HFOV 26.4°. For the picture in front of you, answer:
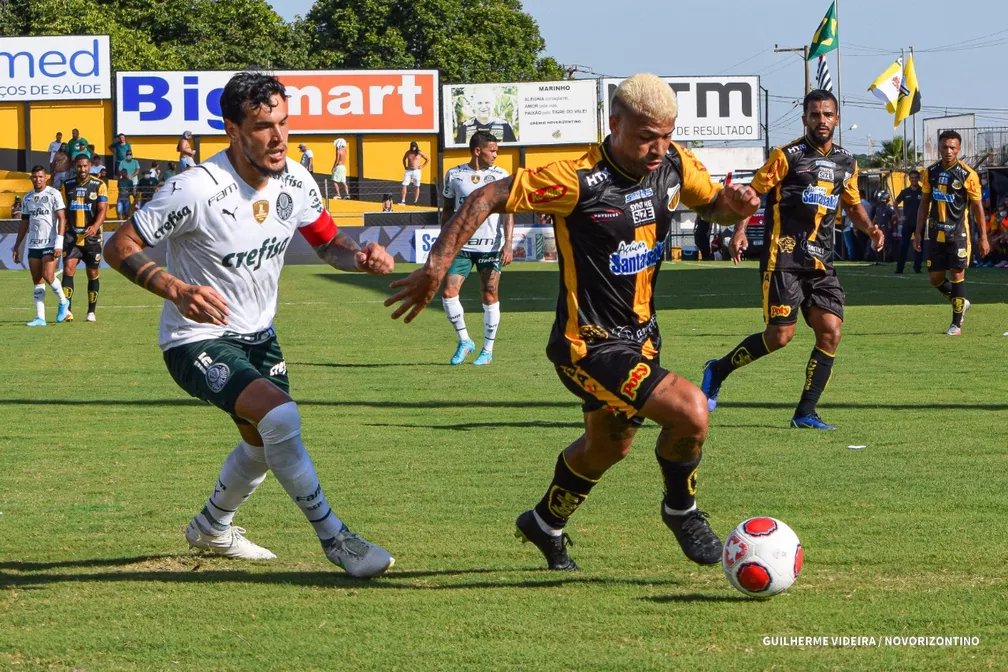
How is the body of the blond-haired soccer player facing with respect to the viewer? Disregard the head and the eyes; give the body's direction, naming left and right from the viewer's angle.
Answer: facing the viewer and to the right of the viewer

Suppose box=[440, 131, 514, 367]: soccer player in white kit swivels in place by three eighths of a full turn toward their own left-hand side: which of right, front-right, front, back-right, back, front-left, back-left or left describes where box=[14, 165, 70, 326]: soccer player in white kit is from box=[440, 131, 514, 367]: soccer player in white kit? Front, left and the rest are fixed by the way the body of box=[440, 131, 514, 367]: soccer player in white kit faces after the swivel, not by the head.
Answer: left

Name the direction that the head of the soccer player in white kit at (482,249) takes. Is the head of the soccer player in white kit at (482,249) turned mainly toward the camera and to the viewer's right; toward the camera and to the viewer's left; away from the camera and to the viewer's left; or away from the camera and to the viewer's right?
toward the camera and to the viewer's right

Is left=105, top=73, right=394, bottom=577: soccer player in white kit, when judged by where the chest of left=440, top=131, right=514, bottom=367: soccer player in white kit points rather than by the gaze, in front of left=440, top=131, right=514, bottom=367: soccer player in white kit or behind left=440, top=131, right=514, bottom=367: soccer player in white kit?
in front

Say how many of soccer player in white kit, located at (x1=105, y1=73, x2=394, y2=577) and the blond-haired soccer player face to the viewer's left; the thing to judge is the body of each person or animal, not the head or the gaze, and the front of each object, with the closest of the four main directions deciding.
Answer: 0

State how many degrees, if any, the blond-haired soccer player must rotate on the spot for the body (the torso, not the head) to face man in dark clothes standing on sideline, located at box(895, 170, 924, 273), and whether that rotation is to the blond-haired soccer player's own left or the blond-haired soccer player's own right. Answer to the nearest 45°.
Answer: approximately 135° to the blond-haired soccer player's own left

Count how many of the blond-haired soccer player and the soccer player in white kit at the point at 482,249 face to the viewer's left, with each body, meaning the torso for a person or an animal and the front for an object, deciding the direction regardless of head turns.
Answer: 0

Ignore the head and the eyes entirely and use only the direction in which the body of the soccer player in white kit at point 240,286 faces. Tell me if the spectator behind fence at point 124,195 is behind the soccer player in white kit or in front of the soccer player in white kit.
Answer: behind

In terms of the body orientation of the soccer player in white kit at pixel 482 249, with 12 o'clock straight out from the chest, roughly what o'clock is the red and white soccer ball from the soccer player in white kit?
The red and white soccer ball is roughly at 12 o'clock from the soccer player in white kit.

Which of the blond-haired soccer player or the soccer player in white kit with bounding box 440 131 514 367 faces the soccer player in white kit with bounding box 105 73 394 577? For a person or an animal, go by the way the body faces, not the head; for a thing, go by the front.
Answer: the soccer player in white kit with bounding box 440 131 514 367

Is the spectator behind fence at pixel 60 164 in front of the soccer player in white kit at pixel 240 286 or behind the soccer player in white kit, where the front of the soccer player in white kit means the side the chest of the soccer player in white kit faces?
behind

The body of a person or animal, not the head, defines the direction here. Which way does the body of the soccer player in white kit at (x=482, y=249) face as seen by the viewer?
toward the camera

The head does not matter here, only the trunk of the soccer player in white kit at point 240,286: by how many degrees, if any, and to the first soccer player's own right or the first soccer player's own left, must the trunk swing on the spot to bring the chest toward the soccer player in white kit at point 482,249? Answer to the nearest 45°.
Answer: approximately 135° to the first soccer player's own left
